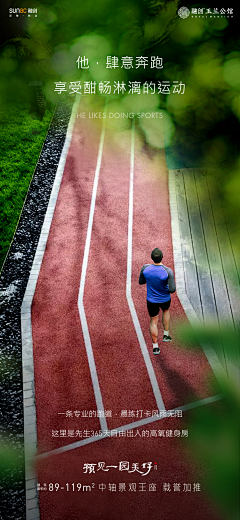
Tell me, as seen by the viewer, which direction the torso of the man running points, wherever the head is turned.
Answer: away from the camera
